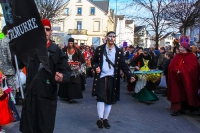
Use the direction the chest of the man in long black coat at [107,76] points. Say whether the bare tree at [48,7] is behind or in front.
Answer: behind

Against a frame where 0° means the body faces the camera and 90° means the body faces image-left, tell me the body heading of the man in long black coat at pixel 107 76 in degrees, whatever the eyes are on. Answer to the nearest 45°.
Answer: approximately 0°

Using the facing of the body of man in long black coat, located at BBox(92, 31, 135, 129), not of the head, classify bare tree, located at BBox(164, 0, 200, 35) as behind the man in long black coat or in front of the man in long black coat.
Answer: behind

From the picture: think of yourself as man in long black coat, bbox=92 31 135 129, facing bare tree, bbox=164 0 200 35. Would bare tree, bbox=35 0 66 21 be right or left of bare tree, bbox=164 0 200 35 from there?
left
